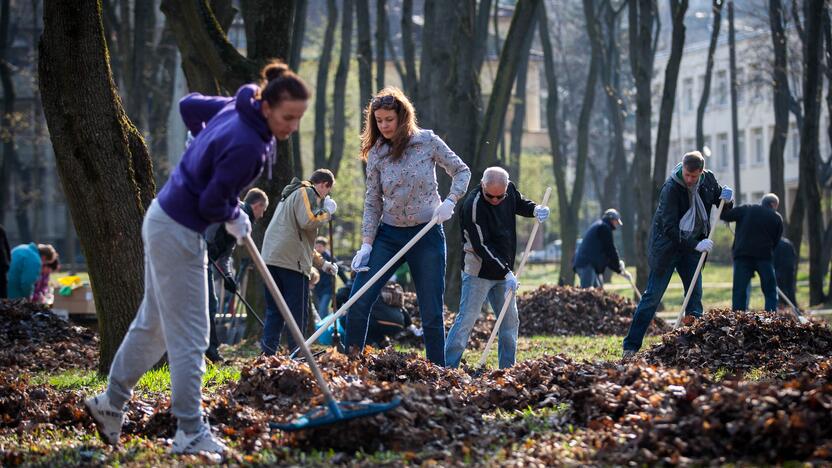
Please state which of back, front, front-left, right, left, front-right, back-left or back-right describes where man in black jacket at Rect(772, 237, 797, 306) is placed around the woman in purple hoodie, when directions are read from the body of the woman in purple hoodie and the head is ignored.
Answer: front-left

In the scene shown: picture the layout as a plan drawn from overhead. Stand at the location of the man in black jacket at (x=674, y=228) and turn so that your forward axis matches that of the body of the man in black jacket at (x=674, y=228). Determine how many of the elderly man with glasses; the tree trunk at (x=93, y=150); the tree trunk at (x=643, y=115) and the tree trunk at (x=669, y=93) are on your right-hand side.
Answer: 2

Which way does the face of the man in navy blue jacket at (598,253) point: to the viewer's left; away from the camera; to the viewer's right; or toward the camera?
to the viewer's right

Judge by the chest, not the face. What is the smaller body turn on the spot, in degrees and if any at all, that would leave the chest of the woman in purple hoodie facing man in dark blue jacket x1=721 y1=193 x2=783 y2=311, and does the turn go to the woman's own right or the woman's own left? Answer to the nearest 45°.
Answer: approximately 45° to the woman's own left

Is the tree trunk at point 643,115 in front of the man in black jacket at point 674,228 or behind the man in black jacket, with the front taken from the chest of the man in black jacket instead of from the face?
behind

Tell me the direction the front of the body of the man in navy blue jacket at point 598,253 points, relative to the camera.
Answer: to the viewer's right

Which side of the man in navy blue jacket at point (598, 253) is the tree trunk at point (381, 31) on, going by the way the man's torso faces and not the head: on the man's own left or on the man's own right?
on the man's own left

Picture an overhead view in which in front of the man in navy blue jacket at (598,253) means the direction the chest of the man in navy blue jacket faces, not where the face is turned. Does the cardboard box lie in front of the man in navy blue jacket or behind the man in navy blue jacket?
behind

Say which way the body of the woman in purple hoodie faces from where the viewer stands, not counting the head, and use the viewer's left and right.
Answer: facing to the right of the viewer

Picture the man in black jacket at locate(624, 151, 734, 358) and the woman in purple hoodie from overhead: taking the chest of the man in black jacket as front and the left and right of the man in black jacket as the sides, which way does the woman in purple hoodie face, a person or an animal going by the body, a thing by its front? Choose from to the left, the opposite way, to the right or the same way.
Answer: to the left

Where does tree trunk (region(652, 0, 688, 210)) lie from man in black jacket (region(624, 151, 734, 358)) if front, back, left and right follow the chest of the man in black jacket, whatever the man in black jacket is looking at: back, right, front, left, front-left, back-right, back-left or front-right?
back-left

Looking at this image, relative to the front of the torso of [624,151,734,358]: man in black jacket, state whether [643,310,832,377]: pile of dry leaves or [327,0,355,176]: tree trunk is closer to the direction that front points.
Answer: the pile of dry leaves

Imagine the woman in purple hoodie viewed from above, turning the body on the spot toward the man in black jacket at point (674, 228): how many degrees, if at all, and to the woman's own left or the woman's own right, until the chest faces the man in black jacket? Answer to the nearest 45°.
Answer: approximately 45° to the woman's own left
